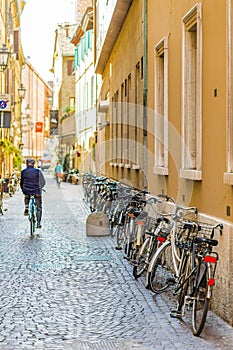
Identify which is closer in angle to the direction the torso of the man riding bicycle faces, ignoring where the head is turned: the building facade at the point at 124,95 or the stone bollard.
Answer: the building facade

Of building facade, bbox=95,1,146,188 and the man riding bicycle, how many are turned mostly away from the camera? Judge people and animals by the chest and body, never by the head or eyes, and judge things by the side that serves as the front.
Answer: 1

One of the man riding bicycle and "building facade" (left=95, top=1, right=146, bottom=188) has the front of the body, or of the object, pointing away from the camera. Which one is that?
the man riding bicycle

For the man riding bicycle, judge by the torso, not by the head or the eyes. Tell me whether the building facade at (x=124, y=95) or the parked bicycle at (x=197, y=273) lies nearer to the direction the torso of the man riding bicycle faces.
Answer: the building facade

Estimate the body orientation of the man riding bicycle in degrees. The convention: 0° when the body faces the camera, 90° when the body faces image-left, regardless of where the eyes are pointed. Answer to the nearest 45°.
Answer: approximately 180°

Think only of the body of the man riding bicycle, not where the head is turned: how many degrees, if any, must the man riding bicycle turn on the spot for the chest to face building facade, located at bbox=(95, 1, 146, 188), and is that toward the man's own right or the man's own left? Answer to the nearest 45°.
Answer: approximately 45° to the man's own right

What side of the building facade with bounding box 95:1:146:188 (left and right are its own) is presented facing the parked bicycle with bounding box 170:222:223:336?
left

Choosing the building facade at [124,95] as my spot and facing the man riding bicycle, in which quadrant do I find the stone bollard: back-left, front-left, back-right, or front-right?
front-left

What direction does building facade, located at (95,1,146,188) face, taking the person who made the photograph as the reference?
facing to the left of the viewer

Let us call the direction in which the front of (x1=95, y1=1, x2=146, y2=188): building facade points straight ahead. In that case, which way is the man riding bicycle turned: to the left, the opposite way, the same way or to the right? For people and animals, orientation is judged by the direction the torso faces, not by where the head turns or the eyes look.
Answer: to the right

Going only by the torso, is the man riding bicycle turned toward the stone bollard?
no

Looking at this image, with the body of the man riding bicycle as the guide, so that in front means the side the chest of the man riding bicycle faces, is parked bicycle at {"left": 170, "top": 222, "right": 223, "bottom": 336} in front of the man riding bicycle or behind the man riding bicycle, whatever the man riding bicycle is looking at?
behind
